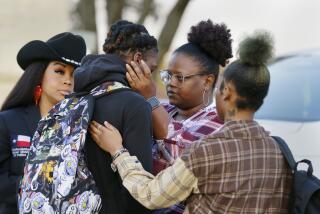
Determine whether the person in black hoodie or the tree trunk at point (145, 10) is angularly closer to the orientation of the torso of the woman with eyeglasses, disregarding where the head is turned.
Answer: the person in black hoodie

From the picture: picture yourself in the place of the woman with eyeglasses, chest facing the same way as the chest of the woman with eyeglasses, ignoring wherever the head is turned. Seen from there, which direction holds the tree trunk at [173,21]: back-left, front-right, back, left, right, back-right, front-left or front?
back-right

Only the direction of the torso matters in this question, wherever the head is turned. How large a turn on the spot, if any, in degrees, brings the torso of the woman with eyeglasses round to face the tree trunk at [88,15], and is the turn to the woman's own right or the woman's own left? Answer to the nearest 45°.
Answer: approximately 135° to the woman's own right

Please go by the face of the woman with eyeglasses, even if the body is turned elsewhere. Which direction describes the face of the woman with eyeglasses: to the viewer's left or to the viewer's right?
to the viewer's left

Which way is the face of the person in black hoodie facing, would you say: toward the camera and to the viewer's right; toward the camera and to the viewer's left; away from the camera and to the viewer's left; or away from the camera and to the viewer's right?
away from the camera and to the viewer's right

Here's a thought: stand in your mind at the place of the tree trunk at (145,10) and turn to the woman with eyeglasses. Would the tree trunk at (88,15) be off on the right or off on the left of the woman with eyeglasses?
right

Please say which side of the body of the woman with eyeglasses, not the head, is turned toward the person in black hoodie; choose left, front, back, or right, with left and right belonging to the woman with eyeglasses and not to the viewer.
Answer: front

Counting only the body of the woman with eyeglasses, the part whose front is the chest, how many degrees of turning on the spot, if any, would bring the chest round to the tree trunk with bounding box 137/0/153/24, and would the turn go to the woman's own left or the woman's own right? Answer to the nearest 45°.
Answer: approximately 135° to the woman's own right

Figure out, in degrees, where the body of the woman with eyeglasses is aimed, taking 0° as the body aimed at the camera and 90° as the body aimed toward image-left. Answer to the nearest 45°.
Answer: approximately 45°

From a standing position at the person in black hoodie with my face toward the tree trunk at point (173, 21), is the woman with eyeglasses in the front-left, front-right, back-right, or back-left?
front-right

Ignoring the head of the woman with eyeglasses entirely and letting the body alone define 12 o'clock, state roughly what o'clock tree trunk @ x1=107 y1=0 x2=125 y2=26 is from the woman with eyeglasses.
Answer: The tree trunk is roughly at 4 o'clock from the woman with eyeglasses.

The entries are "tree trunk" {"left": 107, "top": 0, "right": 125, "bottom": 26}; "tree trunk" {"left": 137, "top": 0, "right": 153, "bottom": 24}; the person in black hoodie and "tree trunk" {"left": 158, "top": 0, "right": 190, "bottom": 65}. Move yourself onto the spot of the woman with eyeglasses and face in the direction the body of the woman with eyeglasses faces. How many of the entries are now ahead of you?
1
